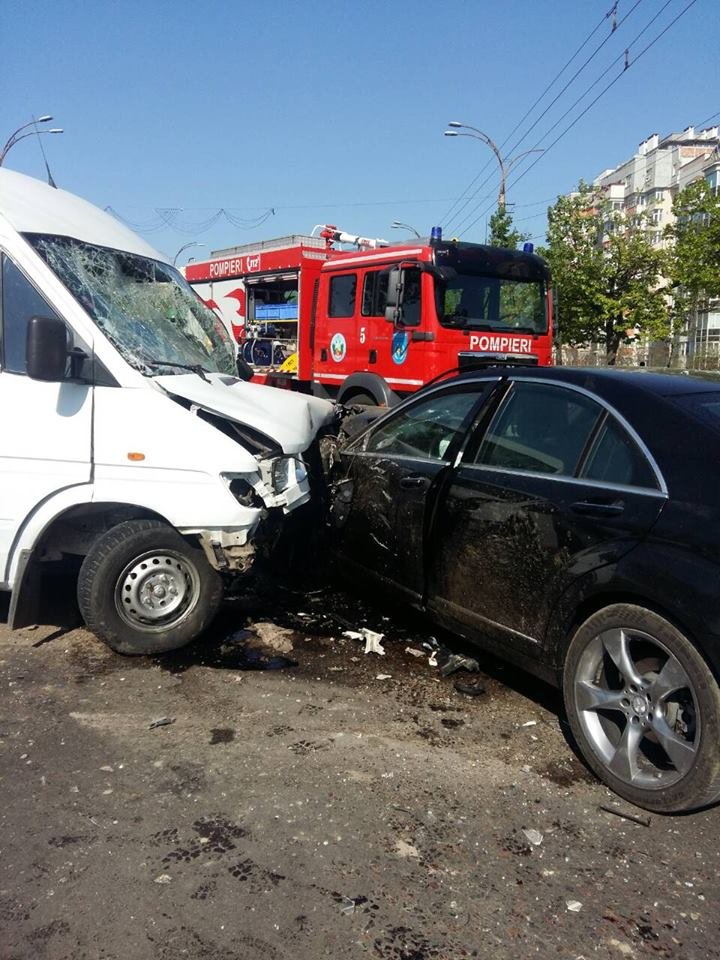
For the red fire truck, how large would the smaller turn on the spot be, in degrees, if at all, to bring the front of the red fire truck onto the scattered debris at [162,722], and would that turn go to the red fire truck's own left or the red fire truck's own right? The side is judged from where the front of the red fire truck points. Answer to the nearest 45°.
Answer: approximately 45° to the red fire truck's own right

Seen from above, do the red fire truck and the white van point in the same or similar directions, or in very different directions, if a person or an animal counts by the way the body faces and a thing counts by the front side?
same or similar directions

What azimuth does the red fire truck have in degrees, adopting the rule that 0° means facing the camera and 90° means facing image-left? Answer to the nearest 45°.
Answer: approximately 315°

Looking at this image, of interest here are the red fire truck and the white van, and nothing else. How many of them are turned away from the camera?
0

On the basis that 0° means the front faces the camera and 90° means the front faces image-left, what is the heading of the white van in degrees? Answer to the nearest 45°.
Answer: approximately 315°

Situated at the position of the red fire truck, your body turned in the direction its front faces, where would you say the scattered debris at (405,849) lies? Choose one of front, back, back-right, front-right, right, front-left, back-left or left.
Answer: front-right

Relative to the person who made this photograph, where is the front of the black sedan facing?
facing away from the viewer and to the left of the viewer

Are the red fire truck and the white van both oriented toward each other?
no

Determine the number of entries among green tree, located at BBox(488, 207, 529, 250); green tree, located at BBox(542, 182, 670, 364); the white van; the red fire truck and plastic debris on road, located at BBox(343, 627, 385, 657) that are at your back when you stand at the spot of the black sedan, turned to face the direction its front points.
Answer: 0

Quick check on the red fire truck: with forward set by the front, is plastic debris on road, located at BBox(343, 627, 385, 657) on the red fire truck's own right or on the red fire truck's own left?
on the red fire truck's own right

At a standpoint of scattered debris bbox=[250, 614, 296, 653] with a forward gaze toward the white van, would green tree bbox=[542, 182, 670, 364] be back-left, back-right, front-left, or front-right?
back-right

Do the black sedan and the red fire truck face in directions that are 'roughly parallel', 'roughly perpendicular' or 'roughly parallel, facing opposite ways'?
roughly parallel, facing opposite ways

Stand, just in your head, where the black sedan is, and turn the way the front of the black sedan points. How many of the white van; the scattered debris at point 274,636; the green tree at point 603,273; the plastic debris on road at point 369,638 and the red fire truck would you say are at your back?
0
